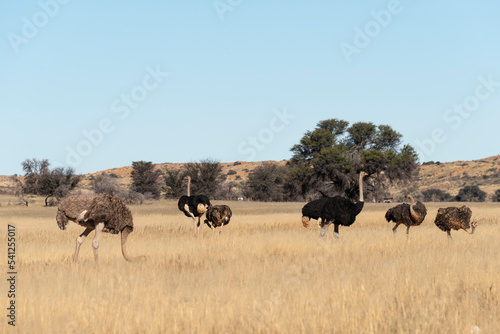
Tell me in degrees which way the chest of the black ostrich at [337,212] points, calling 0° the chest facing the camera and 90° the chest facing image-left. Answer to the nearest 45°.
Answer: approximately 270°

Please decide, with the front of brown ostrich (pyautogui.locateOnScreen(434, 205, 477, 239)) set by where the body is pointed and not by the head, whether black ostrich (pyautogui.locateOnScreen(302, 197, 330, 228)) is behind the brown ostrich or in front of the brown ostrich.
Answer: behind

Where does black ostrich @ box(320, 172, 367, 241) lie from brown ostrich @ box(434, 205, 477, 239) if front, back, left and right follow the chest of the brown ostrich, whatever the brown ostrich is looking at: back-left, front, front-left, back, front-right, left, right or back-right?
back-right

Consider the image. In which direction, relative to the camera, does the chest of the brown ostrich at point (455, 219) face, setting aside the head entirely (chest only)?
to the viewer's right
